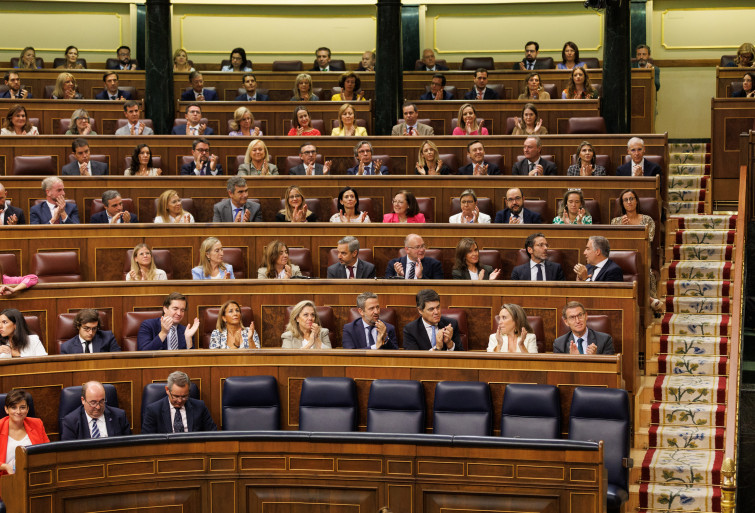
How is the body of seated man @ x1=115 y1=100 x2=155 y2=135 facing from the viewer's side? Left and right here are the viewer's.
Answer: facing the viewer

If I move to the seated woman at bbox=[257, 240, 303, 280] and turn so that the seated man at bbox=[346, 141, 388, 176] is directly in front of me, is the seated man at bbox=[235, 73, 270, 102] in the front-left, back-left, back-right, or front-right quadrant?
front-left

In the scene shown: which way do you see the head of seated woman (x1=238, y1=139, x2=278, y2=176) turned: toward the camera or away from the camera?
toward the camera

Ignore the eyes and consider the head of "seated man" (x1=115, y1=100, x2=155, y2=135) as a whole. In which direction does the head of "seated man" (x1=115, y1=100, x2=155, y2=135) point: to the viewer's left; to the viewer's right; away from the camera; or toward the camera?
toward the camera

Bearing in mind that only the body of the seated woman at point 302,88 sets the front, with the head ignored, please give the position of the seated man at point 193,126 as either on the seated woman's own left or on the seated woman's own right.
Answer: on the seated woman's own right

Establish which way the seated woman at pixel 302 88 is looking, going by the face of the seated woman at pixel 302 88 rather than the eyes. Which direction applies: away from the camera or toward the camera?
toward the camera

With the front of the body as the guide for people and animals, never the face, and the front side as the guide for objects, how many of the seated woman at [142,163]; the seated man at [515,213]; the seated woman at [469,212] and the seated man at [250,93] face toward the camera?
4

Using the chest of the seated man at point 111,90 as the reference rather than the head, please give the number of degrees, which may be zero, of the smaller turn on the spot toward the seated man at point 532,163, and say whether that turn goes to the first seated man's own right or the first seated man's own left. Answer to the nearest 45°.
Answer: approximately 45° to the first seated man's own left

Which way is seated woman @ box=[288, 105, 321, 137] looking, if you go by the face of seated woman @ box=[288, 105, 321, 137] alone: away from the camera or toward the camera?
toward the camera

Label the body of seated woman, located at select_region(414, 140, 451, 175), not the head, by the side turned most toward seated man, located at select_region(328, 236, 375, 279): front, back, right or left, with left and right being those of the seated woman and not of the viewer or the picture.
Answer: front

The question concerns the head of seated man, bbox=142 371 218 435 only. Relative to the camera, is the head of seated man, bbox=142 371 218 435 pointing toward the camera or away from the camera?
toward the camera

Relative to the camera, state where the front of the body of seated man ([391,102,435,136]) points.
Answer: toward the camera

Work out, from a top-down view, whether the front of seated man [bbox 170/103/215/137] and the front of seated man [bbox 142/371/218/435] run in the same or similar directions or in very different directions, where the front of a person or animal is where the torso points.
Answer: same or similar directions

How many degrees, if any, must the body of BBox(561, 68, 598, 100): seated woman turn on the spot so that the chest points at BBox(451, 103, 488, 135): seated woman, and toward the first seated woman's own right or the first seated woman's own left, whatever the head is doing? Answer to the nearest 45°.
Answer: approximately 45° to the first seated woman's own right

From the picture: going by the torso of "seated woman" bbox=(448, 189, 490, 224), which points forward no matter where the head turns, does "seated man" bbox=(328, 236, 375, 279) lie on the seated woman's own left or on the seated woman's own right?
on the seated woman's own right

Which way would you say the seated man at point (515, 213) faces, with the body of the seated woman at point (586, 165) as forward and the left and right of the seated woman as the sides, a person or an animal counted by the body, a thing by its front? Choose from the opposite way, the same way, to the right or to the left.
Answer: the same way

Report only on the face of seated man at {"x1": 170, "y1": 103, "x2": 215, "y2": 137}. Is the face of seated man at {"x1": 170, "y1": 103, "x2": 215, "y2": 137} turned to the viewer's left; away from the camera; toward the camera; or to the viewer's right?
toward the camera

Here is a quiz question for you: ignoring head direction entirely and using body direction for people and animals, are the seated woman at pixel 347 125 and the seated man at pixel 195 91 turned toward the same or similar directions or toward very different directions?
same or similar directions

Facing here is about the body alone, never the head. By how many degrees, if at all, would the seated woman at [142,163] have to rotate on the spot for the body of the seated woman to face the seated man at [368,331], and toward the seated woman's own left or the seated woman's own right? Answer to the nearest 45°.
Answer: approximately 45° to the seated woman's own left
